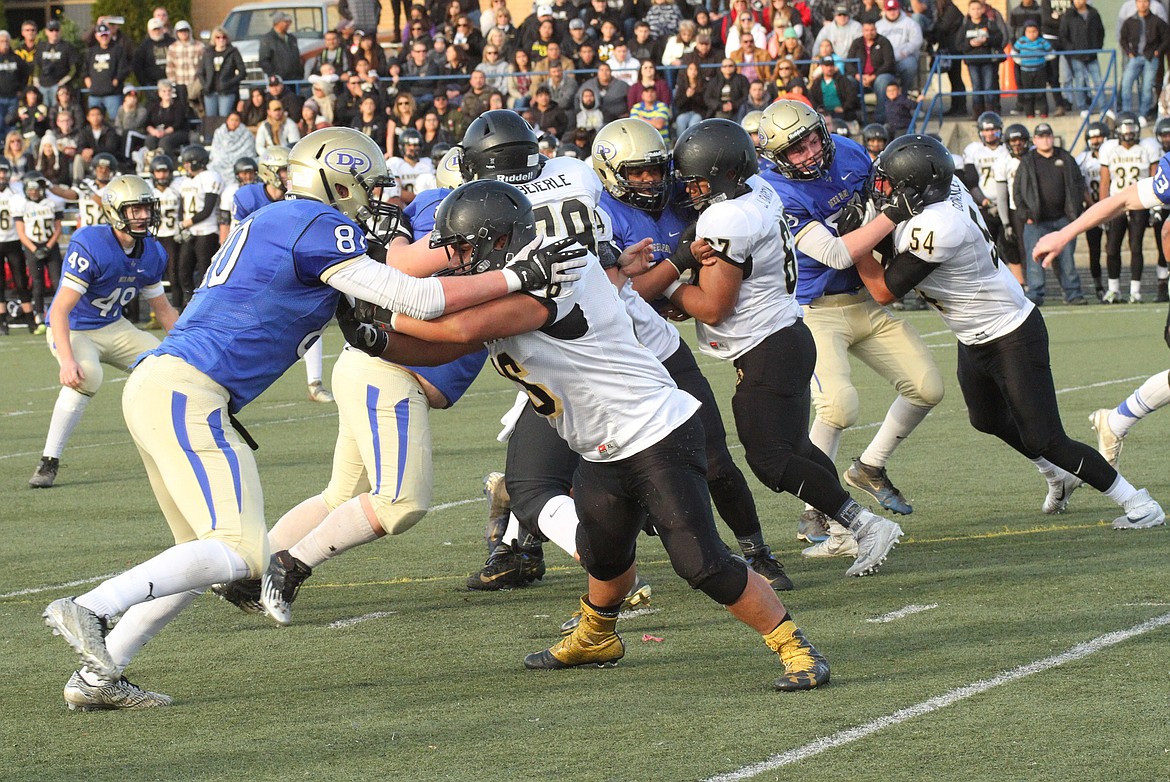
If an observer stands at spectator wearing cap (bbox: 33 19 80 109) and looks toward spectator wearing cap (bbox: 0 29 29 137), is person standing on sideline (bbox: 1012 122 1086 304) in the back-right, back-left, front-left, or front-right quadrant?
back-left

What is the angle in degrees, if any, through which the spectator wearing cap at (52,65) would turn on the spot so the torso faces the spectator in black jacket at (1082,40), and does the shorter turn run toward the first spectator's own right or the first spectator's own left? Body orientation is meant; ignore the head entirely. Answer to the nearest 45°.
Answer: approximately 45° to the first spectator's own left

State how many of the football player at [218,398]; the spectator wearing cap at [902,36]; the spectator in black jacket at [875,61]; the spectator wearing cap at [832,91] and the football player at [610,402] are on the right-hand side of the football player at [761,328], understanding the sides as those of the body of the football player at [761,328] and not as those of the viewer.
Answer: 3

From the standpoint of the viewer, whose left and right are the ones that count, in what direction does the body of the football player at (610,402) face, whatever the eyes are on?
facing to the left of the viewer

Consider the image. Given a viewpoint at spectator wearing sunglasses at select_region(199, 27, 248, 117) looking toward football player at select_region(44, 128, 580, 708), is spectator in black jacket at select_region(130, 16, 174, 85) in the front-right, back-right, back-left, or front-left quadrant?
back-right

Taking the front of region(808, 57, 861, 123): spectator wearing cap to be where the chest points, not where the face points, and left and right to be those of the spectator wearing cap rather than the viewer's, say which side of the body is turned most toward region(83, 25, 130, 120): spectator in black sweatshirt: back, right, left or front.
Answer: right

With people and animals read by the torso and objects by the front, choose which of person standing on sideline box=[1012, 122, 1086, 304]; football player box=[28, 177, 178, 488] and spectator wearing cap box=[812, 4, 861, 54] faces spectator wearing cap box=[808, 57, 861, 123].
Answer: spectator wearing cap box=[812, 4, 861, 54]

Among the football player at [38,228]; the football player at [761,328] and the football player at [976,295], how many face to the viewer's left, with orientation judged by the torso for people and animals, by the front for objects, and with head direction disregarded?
2

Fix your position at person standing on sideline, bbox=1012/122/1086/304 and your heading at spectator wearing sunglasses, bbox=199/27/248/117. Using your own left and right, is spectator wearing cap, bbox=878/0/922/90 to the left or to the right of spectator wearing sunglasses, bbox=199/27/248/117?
right

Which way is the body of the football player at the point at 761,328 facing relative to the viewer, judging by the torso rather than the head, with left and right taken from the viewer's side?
facing to the left of the viewer

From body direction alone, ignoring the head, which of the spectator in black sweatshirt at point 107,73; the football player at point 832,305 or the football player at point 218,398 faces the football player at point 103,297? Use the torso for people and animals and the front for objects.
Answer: the spectator in black sweatshirt

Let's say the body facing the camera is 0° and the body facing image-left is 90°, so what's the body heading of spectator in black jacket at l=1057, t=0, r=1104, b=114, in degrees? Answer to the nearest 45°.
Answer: approximately 0°

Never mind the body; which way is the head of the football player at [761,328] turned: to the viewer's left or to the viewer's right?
to the viewer's left

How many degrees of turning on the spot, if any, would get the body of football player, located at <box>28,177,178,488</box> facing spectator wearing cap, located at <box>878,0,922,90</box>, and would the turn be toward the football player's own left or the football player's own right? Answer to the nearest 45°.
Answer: approximately 90° to the football player's own left
